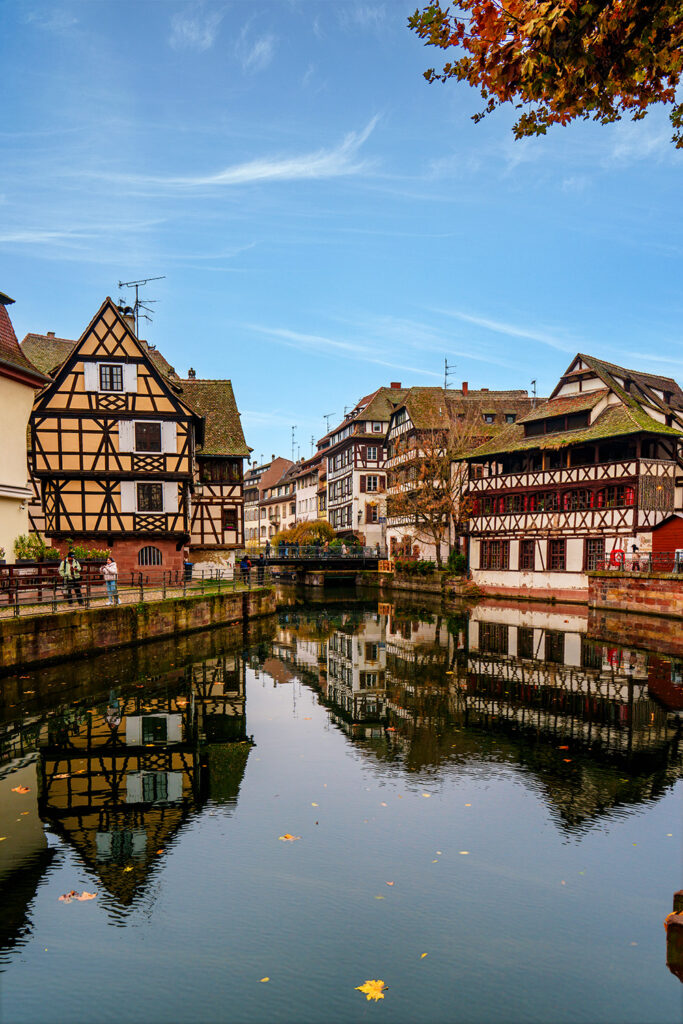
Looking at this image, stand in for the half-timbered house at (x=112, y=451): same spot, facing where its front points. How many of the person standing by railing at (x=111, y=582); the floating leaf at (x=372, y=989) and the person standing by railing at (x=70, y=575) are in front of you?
3

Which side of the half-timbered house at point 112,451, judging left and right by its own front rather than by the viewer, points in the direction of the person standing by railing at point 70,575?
front

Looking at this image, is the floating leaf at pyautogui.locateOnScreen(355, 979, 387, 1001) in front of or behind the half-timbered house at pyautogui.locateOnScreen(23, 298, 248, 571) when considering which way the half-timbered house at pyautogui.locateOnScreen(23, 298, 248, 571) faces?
in front

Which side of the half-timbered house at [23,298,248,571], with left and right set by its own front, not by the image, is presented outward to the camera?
front

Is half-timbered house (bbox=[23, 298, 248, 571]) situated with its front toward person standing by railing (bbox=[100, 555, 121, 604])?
yes

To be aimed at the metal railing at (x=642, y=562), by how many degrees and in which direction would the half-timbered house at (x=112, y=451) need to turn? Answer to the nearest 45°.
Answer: approximately 90° to its left

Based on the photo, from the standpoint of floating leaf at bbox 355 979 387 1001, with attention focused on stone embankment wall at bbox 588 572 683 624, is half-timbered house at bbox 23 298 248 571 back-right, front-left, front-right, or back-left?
front-left

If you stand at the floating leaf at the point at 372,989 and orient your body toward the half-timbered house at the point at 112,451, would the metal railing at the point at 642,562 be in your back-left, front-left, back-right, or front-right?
front-right

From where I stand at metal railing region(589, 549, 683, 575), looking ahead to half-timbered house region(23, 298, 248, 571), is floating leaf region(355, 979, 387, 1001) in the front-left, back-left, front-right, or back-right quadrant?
front-left

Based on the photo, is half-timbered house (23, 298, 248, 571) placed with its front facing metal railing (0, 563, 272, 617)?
yes

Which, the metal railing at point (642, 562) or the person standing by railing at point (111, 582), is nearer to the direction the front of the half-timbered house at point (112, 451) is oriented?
the person standing by railing

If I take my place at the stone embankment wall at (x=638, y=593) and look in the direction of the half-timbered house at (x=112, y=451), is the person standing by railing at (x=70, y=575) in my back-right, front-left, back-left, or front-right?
front-left
